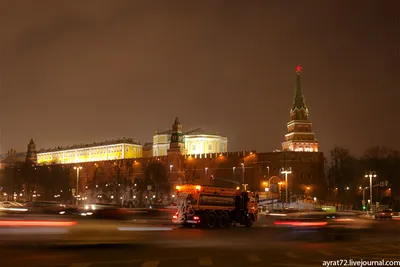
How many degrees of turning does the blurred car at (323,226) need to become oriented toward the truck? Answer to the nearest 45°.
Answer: approximately 135° to its left

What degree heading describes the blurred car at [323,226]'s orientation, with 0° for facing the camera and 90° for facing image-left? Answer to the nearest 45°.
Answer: approximately 270°

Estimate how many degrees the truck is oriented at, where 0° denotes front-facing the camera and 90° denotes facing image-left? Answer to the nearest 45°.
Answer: approximately 225°

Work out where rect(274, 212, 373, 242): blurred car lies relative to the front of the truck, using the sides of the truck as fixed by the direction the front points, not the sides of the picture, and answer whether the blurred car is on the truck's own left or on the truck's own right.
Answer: on the truck's own right
